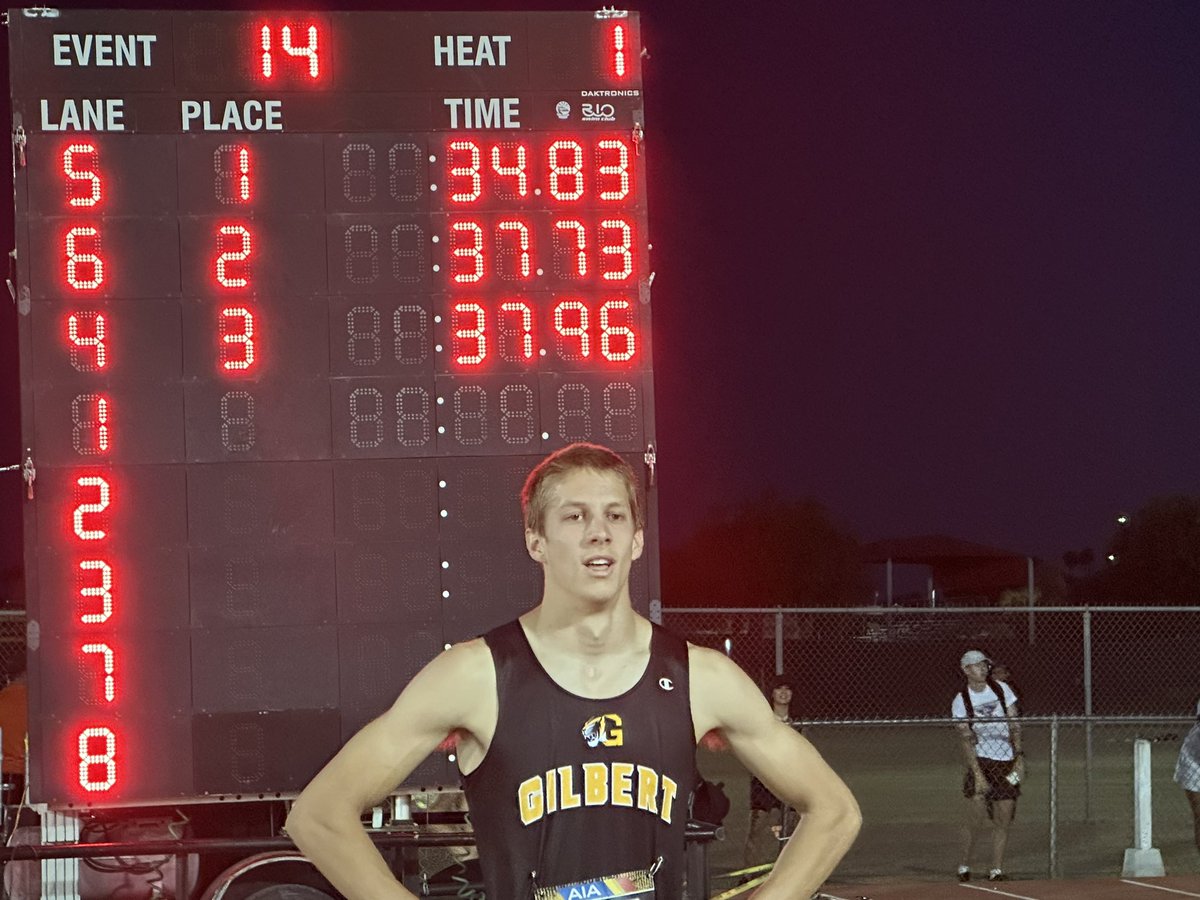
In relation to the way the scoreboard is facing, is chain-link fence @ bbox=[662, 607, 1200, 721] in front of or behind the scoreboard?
behind

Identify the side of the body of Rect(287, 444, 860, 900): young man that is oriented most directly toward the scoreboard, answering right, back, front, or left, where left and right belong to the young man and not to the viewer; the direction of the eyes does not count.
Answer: back

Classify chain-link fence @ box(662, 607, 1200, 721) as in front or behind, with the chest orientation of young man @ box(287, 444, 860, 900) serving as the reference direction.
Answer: behind

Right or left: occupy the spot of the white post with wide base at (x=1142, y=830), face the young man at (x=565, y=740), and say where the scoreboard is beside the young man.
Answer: right

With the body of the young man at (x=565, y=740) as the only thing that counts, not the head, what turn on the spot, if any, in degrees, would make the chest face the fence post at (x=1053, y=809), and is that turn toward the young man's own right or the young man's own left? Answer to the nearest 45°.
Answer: approximately 180°

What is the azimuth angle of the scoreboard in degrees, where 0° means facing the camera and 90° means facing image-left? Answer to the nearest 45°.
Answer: approximately 0°

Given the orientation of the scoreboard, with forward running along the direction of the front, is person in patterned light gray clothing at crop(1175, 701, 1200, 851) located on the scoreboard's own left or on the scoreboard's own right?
on the scoreboard's own left
